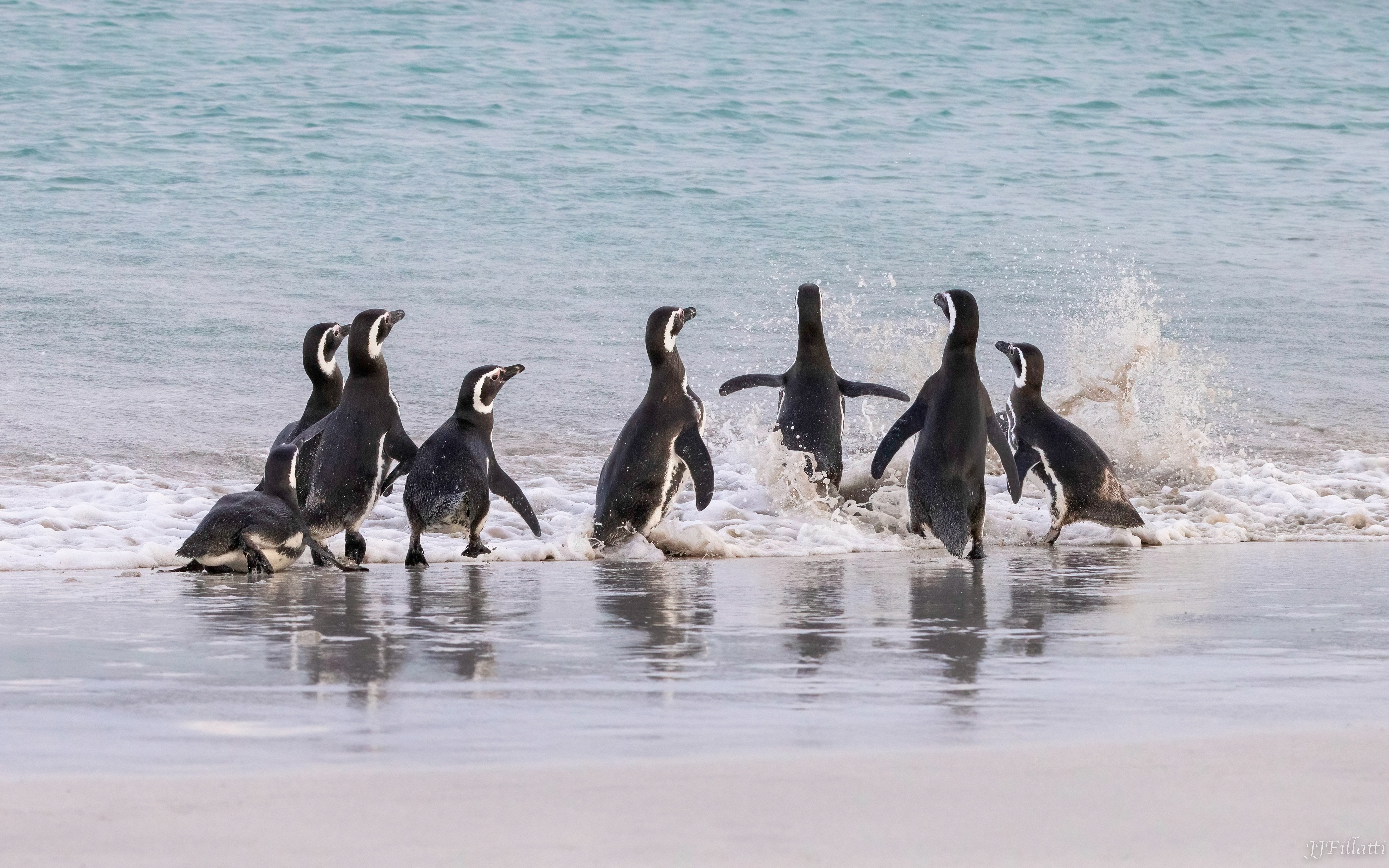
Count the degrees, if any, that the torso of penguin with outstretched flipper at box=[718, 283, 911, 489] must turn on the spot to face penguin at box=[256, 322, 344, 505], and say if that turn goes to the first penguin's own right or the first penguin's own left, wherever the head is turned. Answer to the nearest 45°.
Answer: approximately 135° to the first penguin's own left

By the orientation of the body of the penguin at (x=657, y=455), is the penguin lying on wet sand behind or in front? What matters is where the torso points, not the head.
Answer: behind

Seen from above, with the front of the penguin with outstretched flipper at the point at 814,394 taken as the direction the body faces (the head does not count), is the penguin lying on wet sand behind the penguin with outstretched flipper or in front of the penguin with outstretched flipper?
behind

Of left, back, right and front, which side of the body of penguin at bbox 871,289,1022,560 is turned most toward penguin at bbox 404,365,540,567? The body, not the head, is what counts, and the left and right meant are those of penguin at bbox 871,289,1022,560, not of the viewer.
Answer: left

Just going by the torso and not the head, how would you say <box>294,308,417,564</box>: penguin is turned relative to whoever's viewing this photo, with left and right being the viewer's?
facing away from the viewer and to the right of the viewer

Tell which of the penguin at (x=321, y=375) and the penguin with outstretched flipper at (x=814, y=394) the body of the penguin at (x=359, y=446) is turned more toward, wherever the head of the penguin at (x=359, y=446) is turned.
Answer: the penguin with outstretched flipper

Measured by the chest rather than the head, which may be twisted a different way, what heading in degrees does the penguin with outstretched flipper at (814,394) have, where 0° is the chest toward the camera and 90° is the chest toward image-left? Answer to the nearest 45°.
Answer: approximately 180°

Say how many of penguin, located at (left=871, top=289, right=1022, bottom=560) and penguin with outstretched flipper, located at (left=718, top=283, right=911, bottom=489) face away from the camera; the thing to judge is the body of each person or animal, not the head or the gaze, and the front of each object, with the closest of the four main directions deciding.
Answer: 2

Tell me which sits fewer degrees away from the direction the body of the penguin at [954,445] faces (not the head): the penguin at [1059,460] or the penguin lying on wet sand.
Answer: the penguin

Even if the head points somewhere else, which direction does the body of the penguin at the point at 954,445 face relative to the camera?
away from the camera

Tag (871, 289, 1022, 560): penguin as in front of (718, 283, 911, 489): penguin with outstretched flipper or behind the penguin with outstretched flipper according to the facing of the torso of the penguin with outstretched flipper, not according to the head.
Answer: behind

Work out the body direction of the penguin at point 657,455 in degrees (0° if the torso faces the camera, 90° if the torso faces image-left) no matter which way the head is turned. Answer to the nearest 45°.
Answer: approximately 225°

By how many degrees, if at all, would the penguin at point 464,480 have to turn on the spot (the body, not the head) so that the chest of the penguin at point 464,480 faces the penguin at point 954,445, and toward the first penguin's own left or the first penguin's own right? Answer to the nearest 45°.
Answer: approximately 45° to the first penguin's own right

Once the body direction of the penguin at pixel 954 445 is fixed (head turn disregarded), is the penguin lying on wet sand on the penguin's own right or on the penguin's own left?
on the penguin's own left
